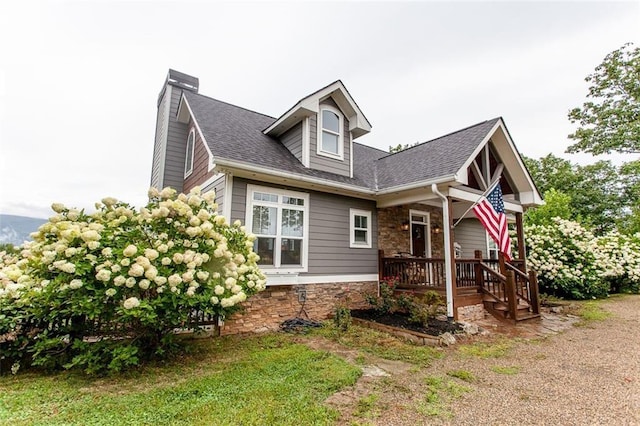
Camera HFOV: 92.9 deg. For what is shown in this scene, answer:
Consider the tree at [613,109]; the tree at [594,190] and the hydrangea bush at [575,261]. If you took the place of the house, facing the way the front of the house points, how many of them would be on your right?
0

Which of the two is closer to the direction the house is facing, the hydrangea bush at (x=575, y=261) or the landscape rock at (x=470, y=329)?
the landscape rock

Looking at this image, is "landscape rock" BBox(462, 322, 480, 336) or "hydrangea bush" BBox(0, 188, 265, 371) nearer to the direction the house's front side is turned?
the landscape rock

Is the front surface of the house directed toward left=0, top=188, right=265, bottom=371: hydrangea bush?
no

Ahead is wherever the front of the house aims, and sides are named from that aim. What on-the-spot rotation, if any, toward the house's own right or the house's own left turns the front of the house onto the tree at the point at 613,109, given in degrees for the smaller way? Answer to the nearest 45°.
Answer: approximately 90° to the house's own left

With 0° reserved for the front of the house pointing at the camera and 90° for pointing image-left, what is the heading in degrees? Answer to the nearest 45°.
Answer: approximately 315°

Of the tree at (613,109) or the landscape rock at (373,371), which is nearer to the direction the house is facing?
the landscape rock

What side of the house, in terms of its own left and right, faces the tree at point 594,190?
left

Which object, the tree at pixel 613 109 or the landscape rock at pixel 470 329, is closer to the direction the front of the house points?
the landscape rock

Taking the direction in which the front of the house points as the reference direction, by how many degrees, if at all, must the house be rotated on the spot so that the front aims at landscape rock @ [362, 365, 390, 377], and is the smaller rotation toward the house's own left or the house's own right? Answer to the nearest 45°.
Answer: approximately 45° to the house's own right

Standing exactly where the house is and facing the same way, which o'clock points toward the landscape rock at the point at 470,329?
The landscape rock is roughly at 11 o'clock from the house.
